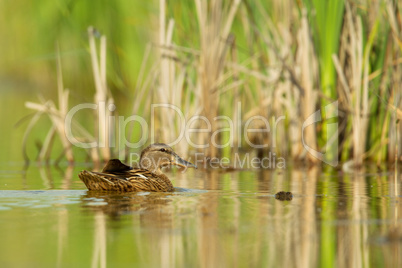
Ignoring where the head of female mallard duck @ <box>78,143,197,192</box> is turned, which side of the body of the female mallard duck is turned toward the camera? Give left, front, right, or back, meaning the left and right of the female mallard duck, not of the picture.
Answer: right
